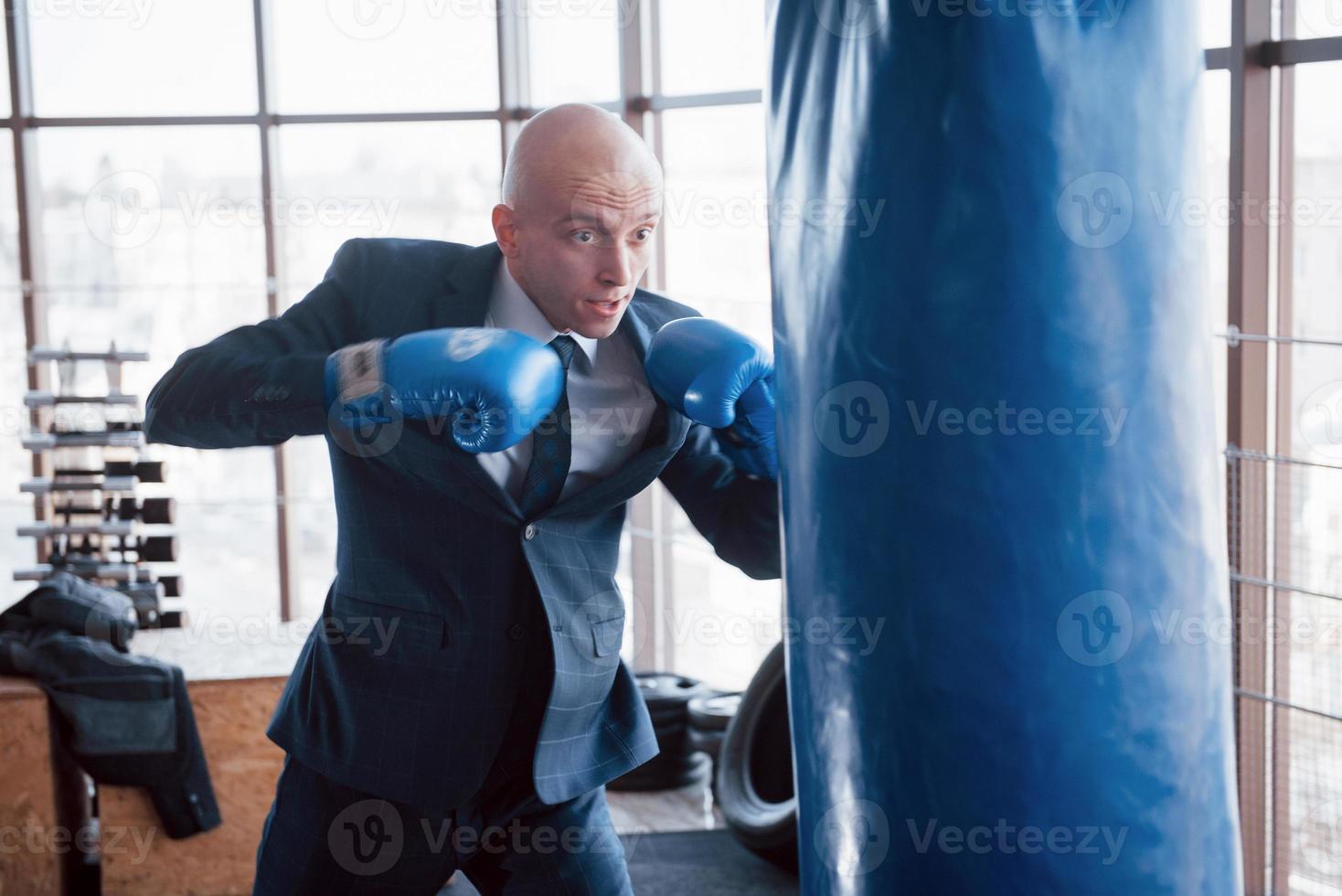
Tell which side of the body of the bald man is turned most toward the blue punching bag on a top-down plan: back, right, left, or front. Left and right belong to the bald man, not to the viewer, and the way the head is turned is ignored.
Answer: front

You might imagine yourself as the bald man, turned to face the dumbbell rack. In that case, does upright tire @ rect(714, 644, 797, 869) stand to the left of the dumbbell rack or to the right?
right

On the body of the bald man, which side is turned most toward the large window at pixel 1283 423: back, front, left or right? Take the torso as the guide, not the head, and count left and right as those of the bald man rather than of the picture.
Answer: left

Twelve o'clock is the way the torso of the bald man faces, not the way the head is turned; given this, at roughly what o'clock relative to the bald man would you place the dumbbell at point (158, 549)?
The dumbbell is roughly at 7 o'clock from the bald man.

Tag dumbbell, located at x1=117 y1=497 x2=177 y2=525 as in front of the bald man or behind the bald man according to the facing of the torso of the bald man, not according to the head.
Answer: behind

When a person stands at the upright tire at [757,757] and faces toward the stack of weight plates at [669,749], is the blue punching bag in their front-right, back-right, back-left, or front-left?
back-left

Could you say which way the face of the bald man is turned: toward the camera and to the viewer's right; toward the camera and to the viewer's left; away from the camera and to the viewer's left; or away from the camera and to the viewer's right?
toward the camera and to the viewer's right

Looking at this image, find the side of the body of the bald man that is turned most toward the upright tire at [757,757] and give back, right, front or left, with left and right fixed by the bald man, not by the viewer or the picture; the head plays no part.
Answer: left

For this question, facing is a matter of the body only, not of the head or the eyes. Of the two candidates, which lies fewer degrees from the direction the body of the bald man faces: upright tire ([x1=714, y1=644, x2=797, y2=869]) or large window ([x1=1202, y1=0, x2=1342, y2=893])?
the large window

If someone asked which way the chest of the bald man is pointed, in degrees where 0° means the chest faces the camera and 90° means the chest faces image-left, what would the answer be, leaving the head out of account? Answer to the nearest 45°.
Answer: approximately 315°

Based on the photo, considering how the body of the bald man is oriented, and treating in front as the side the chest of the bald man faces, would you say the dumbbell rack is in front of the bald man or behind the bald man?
behind

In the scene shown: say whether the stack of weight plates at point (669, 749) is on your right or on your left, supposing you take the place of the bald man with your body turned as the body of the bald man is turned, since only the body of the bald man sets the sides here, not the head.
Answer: on your left
